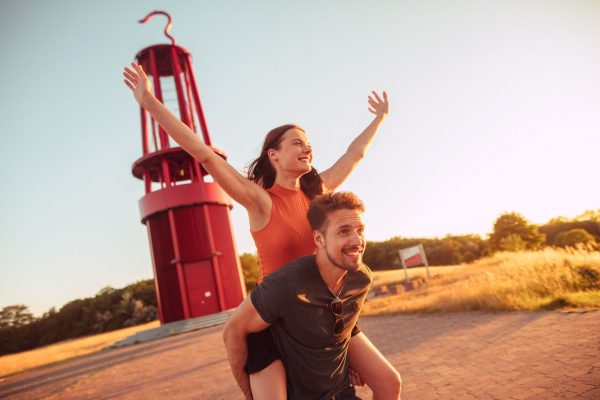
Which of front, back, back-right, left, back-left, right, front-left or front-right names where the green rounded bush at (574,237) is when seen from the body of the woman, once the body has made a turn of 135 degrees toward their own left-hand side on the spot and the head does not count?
front-right

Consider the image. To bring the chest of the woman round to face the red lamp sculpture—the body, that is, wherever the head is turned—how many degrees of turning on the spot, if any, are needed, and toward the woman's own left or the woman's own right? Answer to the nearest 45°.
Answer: approximately 135° to the woman's own left

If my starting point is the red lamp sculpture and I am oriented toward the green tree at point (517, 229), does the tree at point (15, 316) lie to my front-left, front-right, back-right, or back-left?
front-left

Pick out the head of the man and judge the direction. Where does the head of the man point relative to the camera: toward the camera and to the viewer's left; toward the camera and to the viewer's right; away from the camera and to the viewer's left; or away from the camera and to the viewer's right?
toward the camera and to the viewer's right

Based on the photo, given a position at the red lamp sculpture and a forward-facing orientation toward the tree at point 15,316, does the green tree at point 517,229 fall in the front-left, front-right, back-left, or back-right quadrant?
front-right

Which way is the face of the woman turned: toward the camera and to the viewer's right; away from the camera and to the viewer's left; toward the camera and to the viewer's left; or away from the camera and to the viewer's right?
toward the camera and to the viewer's right

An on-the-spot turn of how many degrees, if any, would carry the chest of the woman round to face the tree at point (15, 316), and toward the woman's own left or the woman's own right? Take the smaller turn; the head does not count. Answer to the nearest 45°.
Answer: approximately 180°

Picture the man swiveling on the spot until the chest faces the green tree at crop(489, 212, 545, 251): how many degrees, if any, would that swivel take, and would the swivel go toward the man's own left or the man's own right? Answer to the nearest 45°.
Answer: approximately 90° to the man's own left

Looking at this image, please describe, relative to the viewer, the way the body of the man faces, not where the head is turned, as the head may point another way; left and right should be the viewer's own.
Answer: facing the viewer and to the right of the viewer

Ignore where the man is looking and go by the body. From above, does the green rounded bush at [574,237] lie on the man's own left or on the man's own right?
on the man's own left
